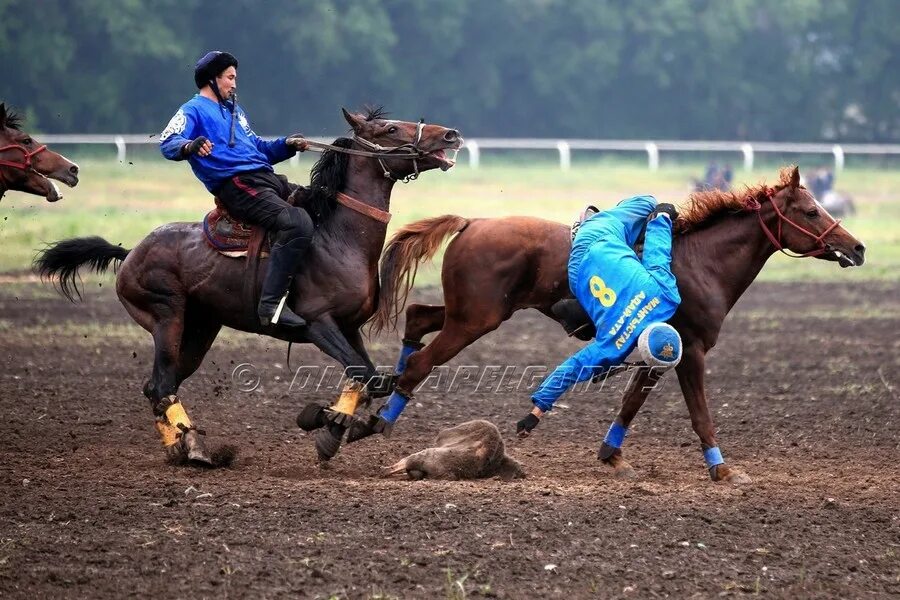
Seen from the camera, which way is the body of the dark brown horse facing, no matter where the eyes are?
to the viewer's right

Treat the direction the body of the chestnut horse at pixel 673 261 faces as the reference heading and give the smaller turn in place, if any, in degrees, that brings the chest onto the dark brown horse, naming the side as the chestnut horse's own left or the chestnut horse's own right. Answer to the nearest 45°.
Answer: approximately 180°

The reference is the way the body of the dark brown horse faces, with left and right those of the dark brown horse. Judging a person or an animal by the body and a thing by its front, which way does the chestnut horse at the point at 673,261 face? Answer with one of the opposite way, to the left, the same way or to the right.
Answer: the same way

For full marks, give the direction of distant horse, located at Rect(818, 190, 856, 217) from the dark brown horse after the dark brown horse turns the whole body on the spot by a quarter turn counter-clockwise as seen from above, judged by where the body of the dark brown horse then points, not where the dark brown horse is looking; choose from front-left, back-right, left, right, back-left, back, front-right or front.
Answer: front-right

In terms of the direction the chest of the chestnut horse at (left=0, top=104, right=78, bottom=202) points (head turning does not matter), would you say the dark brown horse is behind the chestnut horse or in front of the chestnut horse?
in front

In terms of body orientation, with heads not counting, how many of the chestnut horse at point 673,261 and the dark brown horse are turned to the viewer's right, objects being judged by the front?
2

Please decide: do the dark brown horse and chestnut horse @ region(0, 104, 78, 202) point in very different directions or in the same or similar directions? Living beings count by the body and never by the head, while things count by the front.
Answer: same or similar directions

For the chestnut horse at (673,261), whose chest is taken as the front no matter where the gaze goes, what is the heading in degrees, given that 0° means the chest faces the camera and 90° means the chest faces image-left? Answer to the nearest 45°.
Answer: approximately 270°

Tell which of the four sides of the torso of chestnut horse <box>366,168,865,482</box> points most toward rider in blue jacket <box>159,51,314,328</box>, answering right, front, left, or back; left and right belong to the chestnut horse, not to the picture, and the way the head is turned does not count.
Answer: back

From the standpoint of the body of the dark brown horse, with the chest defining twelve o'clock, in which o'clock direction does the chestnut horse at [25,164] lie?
The chestnut horse is roughly at 7 o'clock from the dark brown horse.

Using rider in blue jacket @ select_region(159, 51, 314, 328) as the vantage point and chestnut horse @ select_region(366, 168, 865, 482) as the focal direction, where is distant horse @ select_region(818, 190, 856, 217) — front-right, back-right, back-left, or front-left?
front-left

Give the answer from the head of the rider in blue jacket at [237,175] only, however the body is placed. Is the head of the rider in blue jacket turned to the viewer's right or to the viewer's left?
to the viewer's right

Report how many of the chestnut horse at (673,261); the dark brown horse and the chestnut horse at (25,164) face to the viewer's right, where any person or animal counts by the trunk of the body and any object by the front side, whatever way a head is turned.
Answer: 3

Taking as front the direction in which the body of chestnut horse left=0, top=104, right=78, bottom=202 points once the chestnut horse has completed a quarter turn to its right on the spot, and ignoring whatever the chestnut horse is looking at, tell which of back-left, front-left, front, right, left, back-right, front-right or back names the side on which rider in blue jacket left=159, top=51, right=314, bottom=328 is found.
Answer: front-left

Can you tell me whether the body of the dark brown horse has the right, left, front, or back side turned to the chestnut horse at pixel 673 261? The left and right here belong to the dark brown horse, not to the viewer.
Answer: front

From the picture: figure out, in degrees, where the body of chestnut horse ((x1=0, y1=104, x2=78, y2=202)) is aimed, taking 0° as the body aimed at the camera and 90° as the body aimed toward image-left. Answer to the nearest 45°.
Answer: approximately 270°

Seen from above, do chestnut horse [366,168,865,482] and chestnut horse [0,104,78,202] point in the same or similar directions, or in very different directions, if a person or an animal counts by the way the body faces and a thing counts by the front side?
same or similar directions
